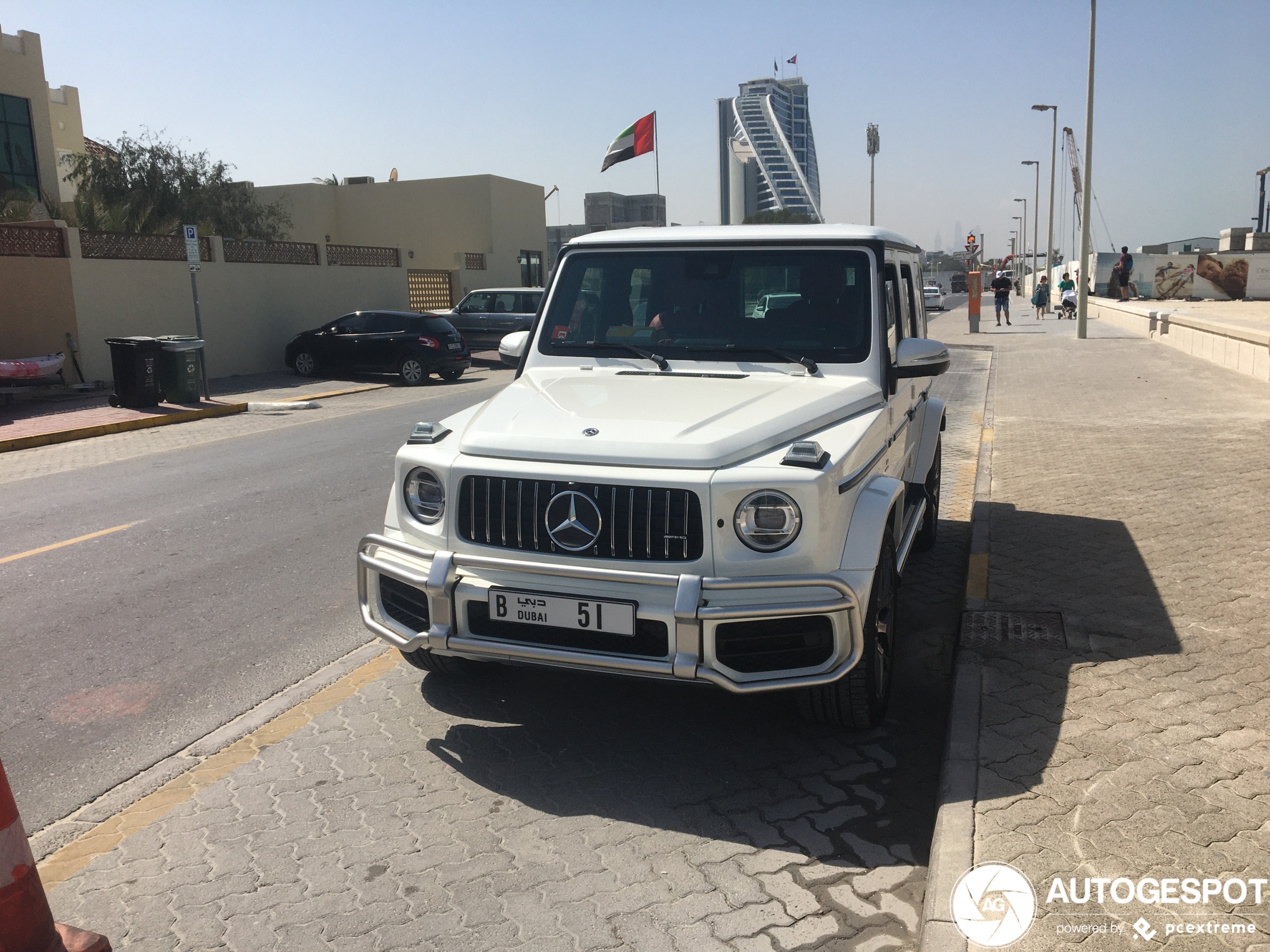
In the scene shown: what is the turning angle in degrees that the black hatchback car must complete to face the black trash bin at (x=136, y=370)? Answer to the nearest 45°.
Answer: approximately 90° to its left

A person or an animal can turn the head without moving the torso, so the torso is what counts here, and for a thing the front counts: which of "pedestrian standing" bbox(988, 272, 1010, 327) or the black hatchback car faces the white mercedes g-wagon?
the pedestrian standing

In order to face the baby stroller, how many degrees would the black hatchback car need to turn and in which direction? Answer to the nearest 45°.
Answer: approximately 90° to its right

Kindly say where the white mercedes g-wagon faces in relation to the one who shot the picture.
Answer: facing the viewer and to the left of the viewer

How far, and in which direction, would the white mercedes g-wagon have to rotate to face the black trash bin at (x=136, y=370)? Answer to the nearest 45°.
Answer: approximately 90° to its right

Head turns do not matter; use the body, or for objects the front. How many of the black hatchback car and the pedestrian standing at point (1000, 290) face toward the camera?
1

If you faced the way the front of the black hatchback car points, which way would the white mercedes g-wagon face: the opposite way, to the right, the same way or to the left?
to the left

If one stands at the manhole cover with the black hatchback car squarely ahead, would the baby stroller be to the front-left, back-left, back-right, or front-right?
front-right

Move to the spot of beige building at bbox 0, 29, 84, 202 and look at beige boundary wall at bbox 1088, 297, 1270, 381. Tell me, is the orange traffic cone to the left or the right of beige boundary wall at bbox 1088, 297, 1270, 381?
right

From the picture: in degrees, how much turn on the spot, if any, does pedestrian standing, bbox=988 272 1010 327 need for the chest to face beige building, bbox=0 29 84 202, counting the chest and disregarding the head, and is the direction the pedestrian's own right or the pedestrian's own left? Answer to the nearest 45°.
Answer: approximately 45° to the pedestrian's own right

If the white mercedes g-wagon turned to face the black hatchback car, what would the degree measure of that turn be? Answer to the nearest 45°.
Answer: approximately 135° to its right

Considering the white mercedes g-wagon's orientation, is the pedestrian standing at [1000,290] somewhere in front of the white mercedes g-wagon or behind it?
behind

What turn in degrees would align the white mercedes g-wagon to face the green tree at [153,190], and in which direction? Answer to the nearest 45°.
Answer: approximately 90° to its right

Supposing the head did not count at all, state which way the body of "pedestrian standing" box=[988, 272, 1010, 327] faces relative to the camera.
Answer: toward the camera

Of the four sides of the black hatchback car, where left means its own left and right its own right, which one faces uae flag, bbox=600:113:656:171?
right

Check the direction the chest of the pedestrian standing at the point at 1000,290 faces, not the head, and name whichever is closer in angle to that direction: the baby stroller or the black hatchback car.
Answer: the black hatchback car

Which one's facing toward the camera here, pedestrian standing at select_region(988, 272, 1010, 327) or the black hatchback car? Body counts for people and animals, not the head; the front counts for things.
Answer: the pedestrian standing
